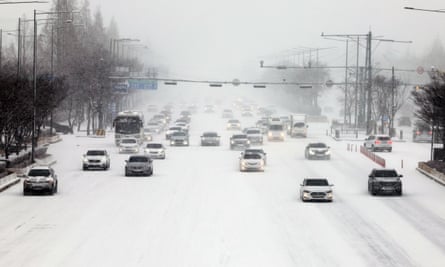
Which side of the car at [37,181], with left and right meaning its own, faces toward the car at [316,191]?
left

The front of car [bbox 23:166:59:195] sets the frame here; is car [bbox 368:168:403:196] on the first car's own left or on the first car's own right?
on the first car's own left

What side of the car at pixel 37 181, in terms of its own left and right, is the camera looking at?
front
